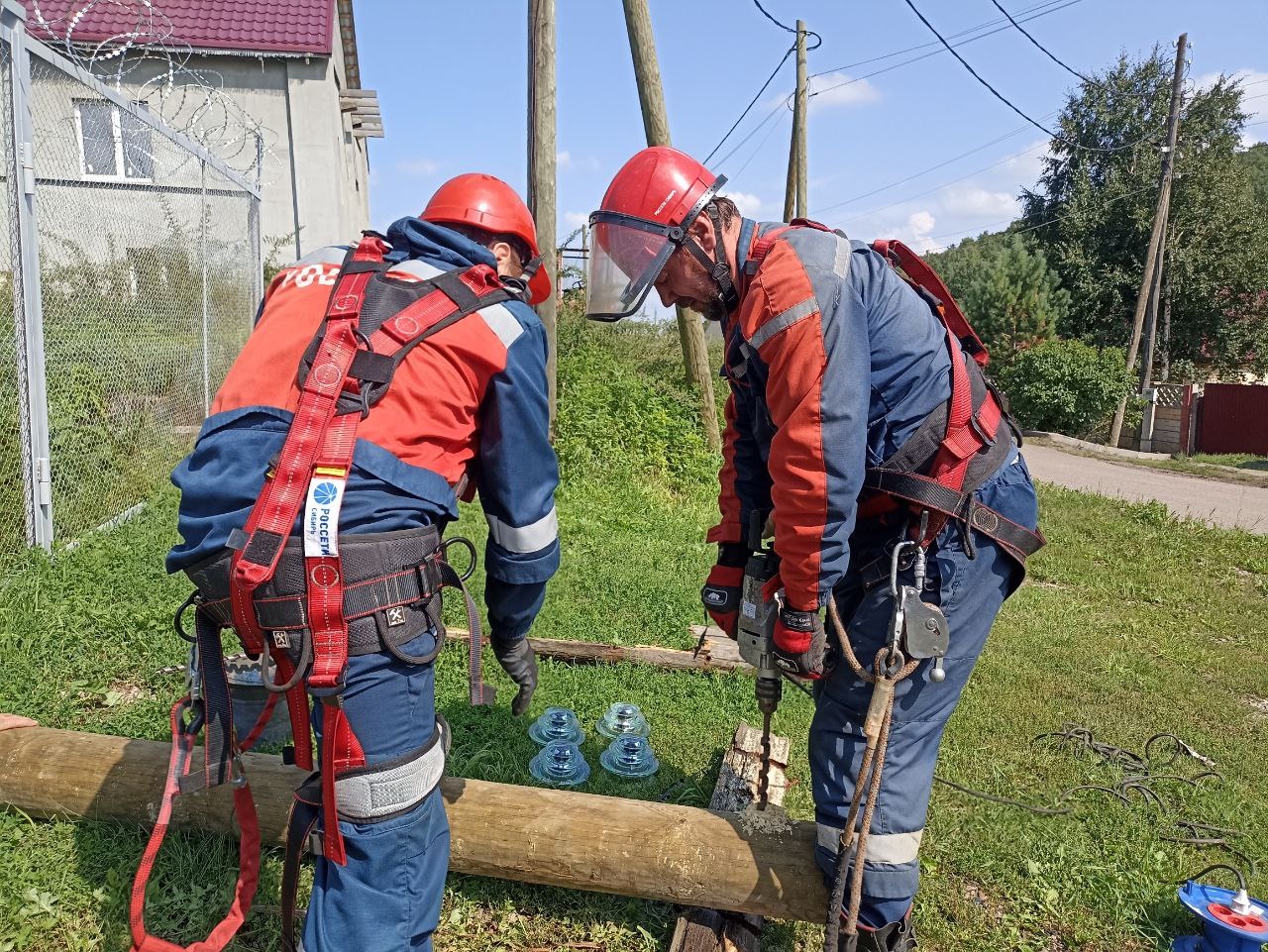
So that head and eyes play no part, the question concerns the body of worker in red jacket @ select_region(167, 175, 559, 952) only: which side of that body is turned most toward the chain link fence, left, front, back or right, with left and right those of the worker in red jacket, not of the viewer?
left

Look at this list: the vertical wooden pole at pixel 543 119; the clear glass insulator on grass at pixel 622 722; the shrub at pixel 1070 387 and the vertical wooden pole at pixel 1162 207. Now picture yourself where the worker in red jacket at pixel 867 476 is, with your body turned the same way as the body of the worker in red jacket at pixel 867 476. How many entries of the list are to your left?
0

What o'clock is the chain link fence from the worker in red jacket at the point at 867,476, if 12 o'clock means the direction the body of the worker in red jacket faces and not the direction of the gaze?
The chain link fence is roughly at 1 o'clock from the worker in red jacket.

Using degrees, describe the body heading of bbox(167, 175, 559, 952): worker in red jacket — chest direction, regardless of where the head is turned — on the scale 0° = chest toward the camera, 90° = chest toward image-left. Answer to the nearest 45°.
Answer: approximately 225°

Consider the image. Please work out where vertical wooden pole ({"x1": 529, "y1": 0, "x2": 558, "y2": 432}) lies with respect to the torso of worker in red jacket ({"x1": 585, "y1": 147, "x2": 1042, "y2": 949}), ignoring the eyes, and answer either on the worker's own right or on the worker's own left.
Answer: on the worker's own right

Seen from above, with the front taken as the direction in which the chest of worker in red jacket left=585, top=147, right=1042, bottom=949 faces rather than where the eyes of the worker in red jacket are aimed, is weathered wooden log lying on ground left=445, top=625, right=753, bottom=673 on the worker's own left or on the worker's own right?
on the worker's own right

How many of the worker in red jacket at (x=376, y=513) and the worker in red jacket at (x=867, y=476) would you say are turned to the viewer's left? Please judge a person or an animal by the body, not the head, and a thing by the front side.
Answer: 1

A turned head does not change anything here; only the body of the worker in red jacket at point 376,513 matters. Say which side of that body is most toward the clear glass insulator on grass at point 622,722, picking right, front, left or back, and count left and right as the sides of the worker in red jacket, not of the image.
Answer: front

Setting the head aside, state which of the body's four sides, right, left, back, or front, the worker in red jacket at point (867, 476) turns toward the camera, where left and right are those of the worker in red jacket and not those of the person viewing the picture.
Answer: left

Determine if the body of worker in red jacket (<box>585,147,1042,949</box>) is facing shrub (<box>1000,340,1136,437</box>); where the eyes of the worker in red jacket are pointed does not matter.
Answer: no

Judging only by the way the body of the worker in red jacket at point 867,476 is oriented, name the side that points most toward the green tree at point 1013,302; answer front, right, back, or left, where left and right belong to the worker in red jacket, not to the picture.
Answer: right

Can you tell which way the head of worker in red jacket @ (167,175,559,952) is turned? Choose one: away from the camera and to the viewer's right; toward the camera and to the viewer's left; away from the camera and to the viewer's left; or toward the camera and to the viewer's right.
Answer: away from the camera and to the viewer's right

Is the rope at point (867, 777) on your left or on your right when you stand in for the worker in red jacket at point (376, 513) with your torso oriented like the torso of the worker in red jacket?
on your right

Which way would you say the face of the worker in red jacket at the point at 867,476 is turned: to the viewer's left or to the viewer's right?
to the viewer's left

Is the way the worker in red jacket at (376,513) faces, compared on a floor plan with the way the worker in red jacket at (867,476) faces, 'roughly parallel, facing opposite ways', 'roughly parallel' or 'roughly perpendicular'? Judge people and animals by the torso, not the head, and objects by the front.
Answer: roughly perpendicular
